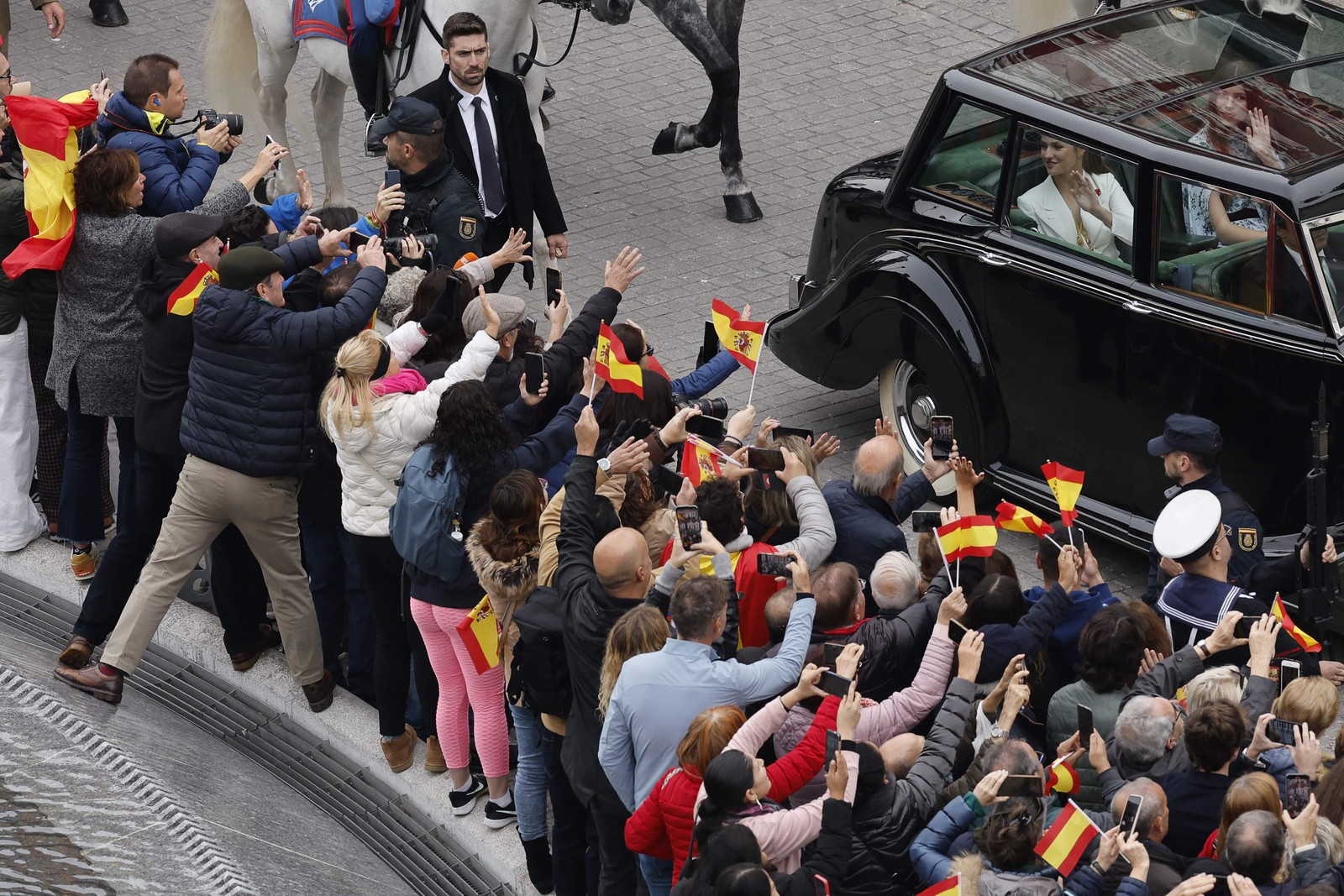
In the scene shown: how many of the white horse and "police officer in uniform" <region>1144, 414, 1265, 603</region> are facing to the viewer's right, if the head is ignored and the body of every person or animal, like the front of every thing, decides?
1

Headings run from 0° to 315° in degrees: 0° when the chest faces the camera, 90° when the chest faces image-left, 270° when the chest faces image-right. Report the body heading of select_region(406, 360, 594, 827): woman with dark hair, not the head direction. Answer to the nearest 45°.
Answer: approximately 225°

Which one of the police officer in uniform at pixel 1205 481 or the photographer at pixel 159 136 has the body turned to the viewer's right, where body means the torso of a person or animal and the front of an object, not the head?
the photographer

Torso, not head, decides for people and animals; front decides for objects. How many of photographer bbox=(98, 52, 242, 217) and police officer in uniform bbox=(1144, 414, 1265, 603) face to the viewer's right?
1

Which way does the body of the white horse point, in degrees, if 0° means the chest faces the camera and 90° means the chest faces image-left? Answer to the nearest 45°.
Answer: approximately 270°

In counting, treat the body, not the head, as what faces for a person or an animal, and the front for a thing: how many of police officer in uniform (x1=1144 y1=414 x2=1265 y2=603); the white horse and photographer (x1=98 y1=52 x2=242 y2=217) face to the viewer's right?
2

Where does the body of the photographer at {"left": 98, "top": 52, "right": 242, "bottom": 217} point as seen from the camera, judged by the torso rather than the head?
to the viewer's right

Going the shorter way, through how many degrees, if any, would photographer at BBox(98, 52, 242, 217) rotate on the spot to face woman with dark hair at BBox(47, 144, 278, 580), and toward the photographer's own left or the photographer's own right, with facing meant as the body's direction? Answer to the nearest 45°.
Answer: approximately 90° to the photographer's own right

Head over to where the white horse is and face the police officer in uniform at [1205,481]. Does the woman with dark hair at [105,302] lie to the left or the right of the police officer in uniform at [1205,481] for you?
right

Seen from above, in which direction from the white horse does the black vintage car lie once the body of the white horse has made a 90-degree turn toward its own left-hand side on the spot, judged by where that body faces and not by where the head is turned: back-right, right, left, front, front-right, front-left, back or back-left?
back-right

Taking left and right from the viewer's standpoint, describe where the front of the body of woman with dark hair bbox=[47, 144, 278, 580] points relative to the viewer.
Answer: facing away from the viewer and to the right of the viewer
